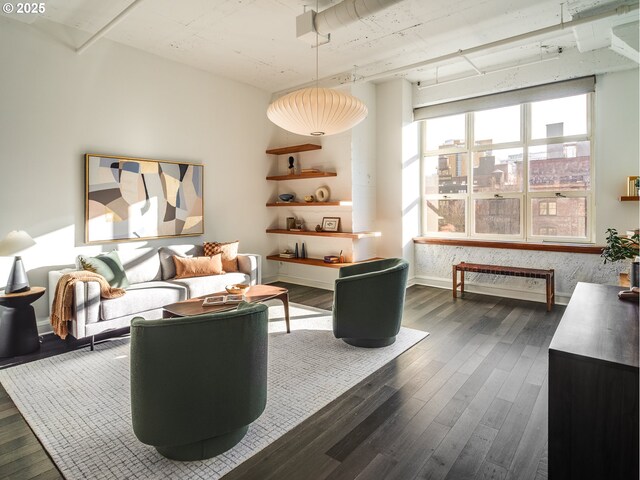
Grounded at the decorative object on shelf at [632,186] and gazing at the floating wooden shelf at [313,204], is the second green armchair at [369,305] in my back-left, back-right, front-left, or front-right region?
front-left

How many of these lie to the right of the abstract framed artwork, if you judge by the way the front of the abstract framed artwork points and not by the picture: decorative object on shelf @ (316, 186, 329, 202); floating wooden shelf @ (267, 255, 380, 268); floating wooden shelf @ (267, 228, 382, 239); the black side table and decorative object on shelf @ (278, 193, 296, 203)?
1

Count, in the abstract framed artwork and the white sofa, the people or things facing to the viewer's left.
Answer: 0

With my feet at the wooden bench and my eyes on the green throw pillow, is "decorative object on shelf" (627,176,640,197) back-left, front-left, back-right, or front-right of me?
back-left

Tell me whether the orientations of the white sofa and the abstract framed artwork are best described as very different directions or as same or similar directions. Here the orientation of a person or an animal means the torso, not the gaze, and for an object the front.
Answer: same or similar directions

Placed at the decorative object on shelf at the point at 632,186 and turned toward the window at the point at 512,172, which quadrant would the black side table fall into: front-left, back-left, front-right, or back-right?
front-left

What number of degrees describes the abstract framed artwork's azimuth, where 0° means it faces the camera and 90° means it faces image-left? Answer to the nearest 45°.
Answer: approximately 315°

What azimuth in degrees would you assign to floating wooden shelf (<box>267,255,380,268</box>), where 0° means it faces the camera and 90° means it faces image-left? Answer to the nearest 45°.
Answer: approximately 45°

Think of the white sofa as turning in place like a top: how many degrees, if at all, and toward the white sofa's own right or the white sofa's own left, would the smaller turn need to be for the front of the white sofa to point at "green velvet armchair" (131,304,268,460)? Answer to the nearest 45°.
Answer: approximately 45° to the white sofa's own right

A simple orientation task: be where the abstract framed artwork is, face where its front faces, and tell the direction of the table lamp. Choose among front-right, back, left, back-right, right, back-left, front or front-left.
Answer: right

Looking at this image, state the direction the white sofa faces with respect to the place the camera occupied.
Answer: facing the viewer and to the right of the viewer

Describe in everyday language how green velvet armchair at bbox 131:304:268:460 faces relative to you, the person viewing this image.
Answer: facing away from the viewer and to the left of the viewer
